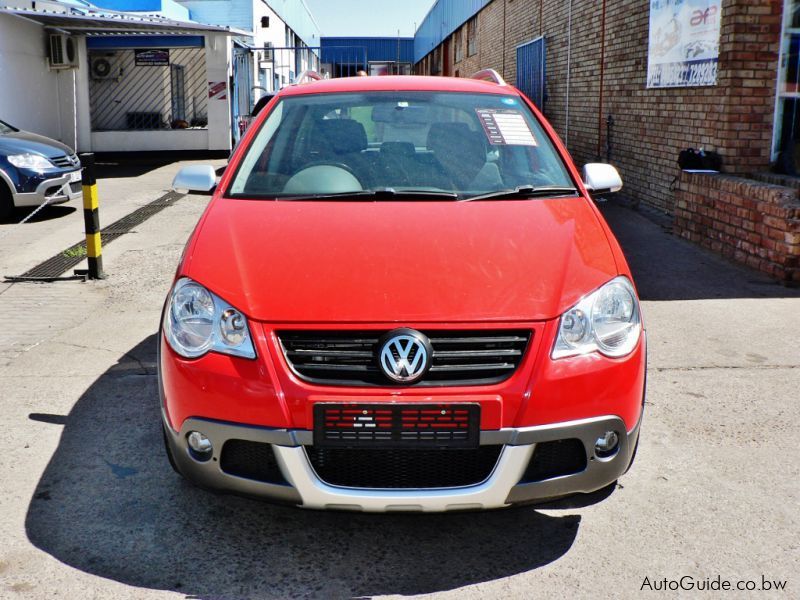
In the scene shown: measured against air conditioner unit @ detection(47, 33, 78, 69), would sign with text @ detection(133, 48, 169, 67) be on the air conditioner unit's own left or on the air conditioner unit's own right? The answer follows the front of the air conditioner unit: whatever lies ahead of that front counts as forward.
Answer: on the air conditioner unit's own left

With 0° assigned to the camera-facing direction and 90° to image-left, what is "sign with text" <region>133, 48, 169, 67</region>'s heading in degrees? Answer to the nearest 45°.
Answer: approximately 0°

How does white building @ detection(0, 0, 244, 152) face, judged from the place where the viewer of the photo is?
facing the viewer

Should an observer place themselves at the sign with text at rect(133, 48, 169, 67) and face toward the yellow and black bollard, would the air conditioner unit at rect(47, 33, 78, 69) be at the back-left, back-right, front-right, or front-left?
front-right

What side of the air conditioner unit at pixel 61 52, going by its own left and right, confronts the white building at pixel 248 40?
left

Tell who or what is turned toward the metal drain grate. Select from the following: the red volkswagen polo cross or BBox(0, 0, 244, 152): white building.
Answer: the white building

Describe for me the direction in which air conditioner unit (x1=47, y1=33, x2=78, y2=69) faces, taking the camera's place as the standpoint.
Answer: facing the viewer and to the right of the viewer

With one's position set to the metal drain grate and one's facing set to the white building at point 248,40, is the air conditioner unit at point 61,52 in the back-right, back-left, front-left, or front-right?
front-left

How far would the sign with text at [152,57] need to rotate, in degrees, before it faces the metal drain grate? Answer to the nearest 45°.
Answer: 0° — it already faces it

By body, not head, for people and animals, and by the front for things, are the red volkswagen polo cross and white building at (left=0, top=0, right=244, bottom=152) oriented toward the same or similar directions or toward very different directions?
same or similar directions

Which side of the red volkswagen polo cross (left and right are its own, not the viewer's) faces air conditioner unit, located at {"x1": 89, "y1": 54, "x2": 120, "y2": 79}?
back

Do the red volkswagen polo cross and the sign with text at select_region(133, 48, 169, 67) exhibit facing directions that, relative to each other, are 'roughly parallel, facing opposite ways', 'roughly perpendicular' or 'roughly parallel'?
roughly parallel

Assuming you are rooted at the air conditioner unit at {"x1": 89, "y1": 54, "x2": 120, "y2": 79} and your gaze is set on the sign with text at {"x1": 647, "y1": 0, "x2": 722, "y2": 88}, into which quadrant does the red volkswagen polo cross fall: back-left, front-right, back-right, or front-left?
front-right

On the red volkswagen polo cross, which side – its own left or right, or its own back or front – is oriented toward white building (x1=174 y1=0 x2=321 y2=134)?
back

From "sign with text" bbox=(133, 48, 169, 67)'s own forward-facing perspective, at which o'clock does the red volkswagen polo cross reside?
The red volkswagen polo cross is roughly at 12 o'clock from the sign with text.

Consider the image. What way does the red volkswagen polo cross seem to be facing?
toward the camera

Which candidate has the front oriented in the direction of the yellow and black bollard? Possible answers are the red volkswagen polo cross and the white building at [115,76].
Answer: the white building
